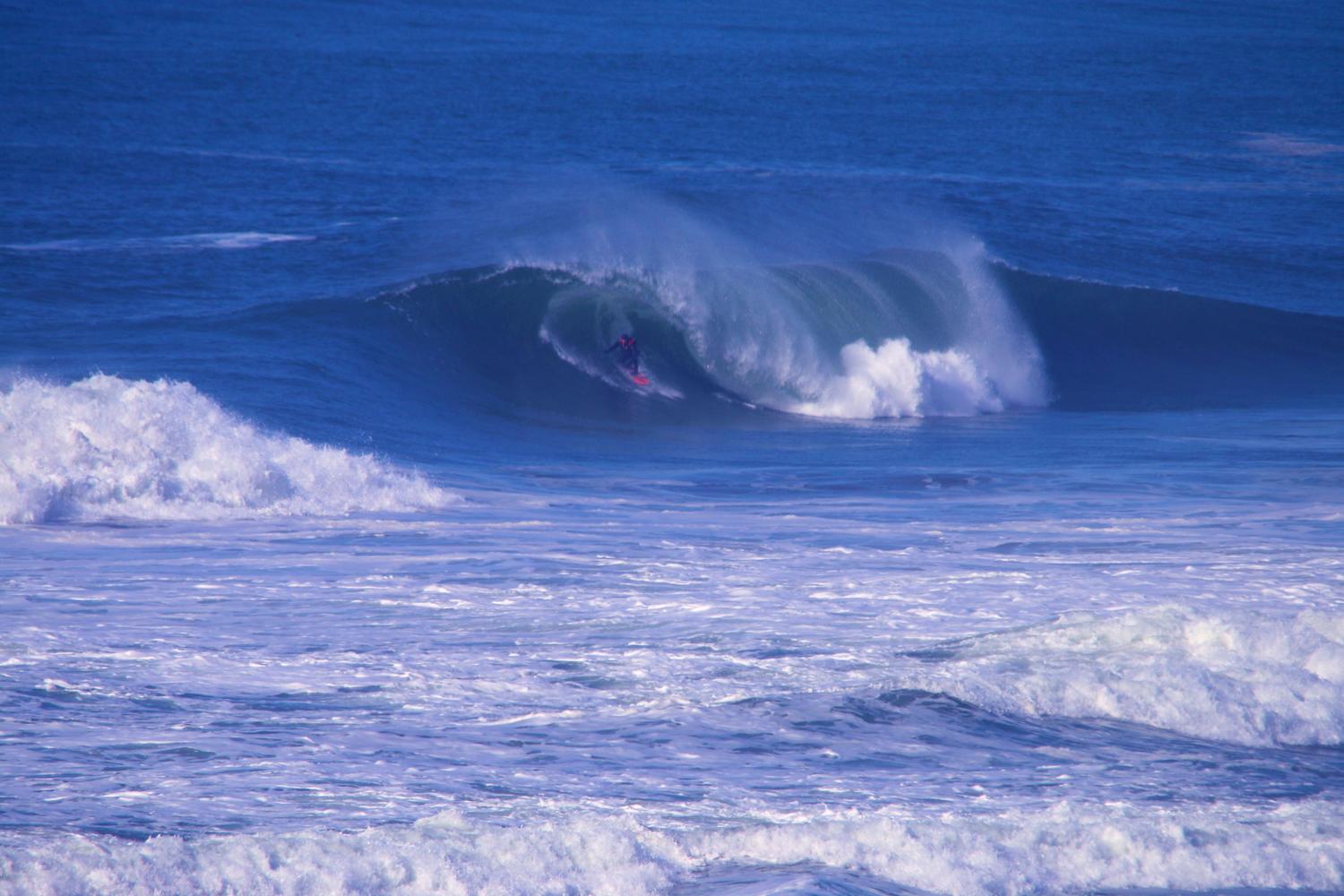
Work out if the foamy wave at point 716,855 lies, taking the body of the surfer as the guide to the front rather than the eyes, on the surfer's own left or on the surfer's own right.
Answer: on the surfer's own left

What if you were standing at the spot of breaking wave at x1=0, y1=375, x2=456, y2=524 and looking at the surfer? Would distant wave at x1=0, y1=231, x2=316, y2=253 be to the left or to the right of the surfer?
left

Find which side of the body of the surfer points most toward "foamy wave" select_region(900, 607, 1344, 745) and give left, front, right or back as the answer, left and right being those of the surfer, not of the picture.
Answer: front

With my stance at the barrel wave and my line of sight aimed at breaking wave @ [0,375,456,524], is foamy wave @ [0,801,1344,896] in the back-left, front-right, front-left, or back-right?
front-left

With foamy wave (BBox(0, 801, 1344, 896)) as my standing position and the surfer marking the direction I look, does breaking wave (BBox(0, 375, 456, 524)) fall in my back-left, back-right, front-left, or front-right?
front-left
